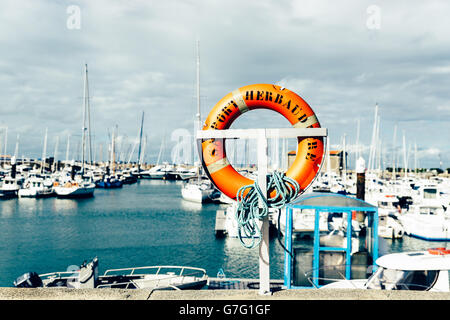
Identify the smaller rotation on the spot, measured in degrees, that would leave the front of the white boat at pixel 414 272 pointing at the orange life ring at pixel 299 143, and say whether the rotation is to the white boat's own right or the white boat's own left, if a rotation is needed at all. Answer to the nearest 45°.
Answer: approximately 45° to the white boat's own left

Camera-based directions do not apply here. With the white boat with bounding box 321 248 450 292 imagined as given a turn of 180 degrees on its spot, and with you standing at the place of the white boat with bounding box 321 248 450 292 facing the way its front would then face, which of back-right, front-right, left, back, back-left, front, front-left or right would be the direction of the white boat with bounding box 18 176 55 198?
back-left

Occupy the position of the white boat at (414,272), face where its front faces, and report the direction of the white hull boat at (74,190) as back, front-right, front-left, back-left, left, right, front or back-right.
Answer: front-right

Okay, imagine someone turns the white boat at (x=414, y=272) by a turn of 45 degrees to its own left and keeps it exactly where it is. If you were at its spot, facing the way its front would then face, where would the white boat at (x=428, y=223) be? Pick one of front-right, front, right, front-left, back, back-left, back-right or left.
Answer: back-right

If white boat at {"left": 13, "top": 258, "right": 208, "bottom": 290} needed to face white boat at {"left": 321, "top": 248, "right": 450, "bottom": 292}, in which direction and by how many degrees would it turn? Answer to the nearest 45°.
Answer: approximately 45° to its right

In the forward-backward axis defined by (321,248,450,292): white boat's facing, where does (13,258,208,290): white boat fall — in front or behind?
in front

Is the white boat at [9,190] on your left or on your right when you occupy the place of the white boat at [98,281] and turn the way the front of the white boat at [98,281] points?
on your left

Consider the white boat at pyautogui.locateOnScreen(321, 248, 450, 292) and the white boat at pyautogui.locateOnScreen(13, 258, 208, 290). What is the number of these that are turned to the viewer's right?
1

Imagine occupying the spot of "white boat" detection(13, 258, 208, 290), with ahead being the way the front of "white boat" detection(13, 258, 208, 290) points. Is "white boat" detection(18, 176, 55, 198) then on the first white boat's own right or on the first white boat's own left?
on the first white boat's own left

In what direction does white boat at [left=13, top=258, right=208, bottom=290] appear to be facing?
to the viewer's right

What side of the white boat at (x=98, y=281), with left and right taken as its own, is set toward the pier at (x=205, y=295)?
right

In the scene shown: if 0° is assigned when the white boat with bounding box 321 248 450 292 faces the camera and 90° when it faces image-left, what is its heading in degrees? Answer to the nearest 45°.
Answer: approximately 90°
